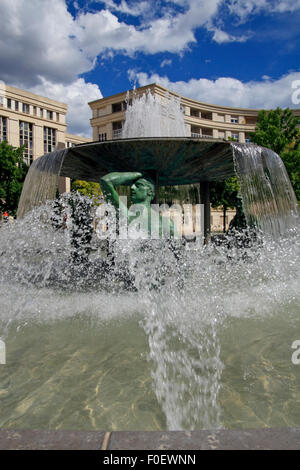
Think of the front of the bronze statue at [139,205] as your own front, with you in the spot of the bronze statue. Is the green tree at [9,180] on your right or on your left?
on your right

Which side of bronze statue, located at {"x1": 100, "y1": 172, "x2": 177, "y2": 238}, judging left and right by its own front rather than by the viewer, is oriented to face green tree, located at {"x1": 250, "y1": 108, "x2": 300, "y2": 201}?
back

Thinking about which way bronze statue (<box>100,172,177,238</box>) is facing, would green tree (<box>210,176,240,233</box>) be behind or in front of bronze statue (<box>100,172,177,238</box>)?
behind

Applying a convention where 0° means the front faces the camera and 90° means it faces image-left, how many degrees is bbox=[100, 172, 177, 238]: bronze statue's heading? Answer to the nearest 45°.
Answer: approximately 45°

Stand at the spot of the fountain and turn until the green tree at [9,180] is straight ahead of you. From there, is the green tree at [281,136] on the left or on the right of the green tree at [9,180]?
right
